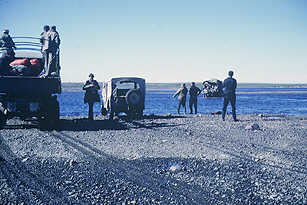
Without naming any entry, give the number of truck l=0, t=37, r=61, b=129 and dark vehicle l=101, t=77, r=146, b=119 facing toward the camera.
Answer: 0

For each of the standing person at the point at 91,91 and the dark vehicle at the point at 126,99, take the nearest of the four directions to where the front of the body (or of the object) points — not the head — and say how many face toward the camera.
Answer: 1

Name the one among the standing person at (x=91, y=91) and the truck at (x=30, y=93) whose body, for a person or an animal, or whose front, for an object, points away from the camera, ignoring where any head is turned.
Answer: the truck

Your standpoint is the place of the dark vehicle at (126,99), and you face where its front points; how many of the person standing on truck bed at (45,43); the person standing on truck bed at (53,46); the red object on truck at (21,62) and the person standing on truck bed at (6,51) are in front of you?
0

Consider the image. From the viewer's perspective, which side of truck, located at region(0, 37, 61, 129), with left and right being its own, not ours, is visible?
back

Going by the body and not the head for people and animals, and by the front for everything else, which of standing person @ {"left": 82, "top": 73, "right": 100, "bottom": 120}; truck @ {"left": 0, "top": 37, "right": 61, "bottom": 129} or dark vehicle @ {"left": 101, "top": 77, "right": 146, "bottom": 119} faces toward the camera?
the standing person

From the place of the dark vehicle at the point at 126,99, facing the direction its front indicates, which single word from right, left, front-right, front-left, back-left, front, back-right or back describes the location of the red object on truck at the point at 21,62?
back-left

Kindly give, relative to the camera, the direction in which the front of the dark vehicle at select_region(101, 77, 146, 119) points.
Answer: facing away from the viewer

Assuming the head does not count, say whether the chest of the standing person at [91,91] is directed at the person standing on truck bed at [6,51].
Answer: no

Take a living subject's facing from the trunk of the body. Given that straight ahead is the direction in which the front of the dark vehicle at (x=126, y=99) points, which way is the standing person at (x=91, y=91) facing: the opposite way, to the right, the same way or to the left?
the opposite way

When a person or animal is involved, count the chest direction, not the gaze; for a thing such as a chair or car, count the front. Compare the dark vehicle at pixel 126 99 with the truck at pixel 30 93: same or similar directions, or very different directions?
same or similar directions

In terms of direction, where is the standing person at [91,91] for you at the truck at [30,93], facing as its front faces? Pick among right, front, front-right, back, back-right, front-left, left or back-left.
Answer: front-right
